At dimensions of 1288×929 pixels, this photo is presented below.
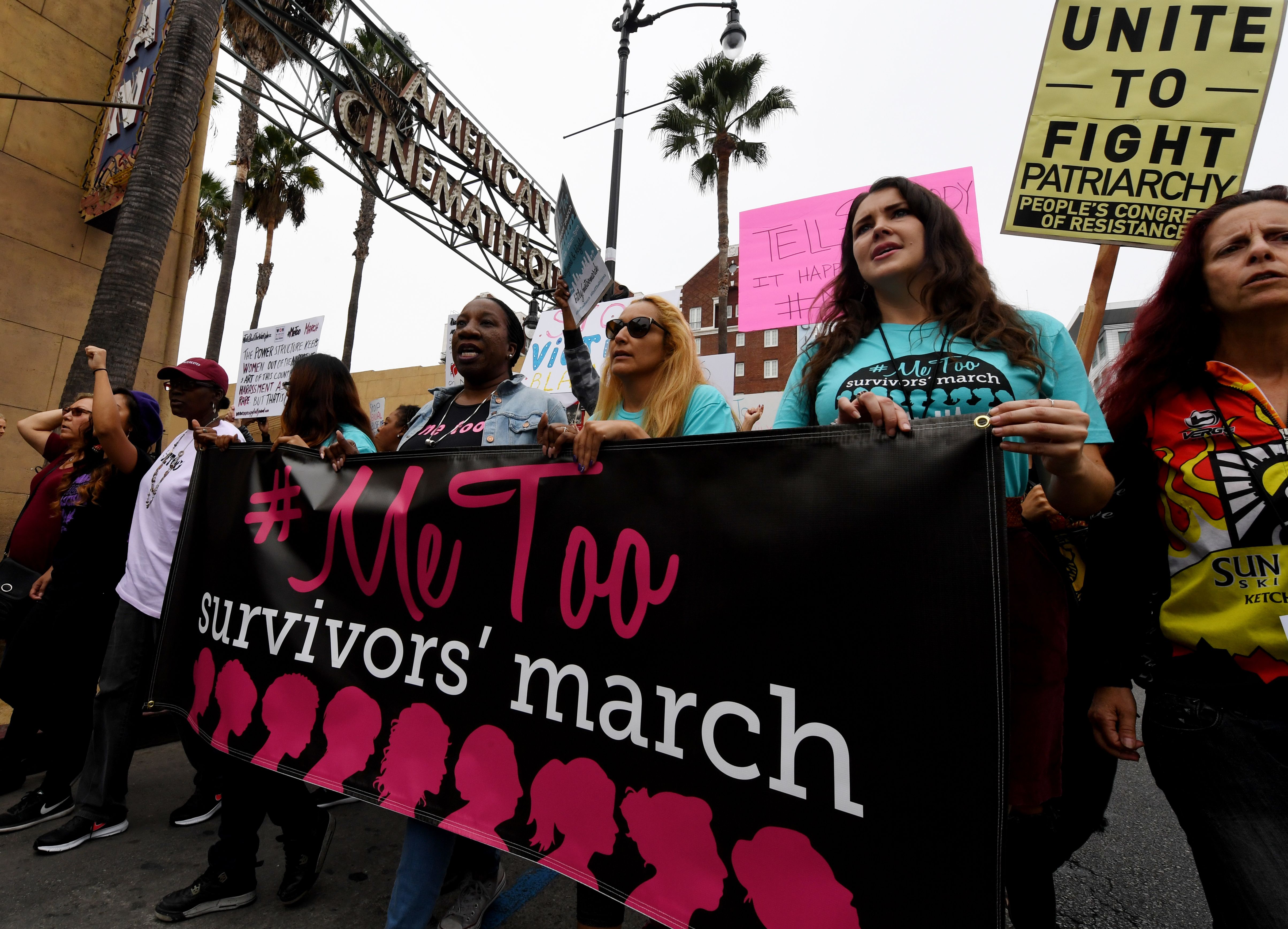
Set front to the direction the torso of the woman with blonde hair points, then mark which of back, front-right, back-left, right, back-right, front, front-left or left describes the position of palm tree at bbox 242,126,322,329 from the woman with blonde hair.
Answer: right

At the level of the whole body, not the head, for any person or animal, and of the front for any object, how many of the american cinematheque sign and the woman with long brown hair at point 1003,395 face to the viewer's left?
0

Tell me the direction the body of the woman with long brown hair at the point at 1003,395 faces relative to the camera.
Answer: toward the camera

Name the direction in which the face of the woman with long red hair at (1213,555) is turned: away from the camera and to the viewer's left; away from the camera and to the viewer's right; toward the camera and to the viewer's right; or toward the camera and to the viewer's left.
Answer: toward the camera and to the viewer's left

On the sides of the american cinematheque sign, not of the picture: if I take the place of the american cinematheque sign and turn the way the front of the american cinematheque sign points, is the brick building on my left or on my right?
on my left

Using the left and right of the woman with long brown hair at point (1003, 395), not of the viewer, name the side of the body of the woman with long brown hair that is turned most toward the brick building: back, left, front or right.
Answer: back

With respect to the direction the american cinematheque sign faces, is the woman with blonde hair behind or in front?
in front

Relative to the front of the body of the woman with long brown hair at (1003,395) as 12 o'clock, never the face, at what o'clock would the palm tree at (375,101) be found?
The palm tree is roughly at 4 o'clock from the woman with long brown hair.

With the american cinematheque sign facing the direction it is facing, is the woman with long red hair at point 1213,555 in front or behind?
in front

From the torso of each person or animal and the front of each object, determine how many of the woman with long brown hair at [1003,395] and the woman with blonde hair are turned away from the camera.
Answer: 0

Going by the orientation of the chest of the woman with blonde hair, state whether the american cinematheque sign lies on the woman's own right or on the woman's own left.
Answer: on the woman's own right

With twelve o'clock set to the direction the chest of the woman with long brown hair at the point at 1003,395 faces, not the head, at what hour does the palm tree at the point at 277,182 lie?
The palm tree is roughly at 4 o'clock from the woman with long brown hair.

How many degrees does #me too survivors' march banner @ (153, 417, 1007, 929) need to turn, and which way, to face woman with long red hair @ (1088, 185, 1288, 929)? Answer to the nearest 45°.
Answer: approximately 135° to its left

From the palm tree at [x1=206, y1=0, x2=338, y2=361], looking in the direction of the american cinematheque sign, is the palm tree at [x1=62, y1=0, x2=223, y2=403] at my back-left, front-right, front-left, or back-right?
front-right
